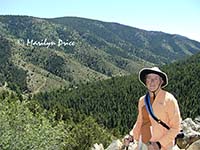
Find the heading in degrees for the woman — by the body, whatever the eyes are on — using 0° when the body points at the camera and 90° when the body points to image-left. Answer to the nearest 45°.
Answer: approximately 45°
